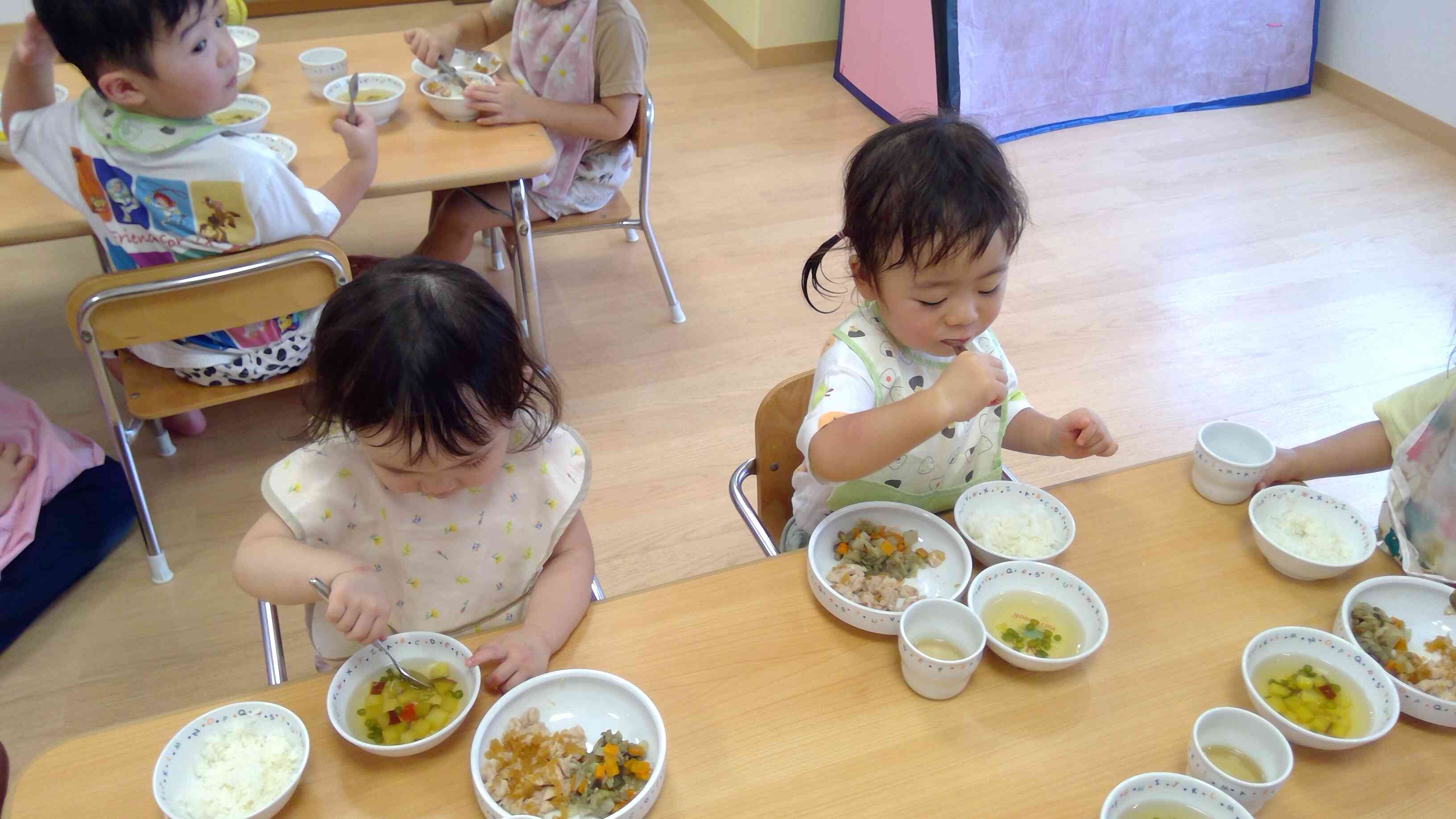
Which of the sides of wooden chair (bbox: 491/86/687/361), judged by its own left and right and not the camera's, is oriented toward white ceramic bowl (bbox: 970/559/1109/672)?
left

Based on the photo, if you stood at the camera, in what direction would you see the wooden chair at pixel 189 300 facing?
facing away from the viewer

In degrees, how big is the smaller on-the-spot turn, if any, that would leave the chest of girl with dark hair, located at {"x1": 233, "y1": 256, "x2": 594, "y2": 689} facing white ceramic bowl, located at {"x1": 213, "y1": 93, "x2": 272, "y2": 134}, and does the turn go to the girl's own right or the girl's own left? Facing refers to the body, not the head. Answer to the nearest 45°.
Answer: approximately 180°

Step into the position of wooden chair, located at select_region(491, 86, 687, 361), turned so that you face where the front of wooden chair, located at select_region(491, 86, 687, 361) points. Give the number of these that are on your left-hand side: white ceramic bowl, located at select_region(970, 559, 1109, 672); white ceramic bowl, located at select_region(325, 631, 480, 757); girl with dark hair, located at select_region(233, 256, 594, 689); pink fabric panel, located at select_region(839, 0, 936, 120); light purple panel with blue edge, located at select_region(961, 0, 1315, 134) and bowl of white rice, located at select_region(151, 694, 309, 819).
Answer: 4

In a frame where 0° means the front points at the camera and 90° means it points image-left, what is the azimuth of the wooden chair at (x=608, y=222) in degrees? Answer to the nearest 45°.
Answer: approximately 90°

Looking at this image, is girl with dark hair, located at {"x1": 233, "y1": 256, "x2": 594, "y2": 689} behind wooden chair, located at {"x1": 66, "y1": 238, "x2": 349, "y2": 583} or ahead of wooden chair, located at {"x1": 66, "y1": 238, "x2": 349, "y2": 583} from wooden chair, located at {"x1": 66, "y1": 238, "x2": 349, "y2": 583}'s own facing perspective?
behind

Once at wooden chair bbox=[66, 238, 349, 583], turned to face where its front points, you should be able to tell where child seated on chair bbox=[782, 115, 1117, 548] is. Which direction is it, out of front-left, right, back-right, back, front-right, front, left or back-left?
back-right

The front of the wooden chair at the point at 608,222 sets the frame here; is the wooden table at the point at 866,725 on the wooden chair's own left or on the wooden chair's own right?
on the wooden chair's own left

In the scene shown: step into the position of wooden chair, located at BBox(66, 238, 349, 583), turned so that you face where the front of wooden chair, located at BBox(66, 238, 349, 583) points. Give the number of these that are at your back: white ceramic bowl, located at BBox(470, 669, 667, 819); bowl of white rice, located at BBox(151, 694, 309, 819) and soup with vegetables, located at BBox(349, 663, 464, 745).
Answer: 3

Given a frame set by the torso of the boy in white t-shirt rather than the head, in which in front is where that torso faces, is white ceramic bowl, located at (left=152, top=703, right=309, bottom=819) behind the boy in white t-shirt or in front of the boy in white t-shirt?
behind

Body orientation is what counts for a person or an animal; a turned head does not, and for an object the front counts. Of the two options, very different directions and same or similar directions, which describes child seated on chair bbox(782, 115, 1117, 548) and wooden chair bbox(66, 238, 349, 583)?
very different directions

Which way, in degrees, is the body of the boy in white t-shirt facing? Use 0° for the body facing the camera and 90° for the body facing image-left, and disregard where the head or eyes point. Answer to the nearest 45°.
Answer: approximately 180°

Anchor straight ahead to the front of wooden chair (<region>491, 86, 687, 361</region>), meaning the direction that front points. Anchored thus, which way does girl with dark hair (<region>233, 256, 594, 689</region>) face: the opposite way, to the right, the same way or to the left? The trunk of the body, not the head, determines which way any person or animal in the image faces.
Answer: to the left

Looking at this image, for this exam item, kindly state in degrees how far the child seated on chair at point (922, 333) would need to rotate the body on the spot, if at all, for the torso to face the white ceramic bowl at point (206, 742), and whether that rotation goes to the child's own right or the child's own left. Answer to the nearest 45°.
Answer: approximately 90° to the child's own right
